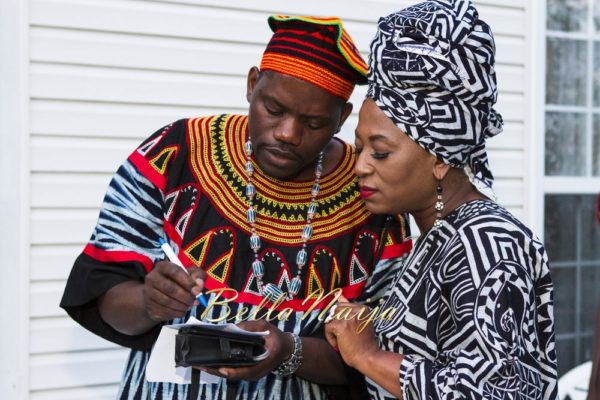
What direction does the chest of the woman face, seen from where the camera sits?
to the viewer's left

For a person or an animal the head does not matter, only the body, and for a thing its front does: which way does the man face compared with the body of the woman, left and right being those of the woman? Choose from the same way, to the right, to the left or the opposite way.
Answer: to the left

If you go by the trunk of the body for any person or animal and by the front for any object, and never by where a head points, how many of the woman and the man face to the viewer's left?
1

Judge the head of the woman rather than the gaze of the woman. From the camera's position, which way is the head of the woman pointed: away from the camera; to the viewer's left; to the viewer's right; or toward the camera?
to the viewer's left

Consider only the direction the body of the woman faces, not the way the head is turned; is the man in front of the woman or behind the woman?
in front

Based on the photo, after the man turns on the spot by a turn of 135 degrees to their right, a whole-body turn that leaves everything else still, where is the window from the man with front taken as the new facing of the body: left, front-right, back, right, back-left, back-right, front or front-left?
right

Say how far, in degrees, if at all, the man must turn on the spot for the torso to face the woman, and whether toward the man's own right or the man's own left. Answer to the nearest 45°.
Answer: approximately 45° to the man's own left

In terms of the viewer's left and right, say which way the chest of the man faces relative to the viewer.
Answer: facing the viewer
